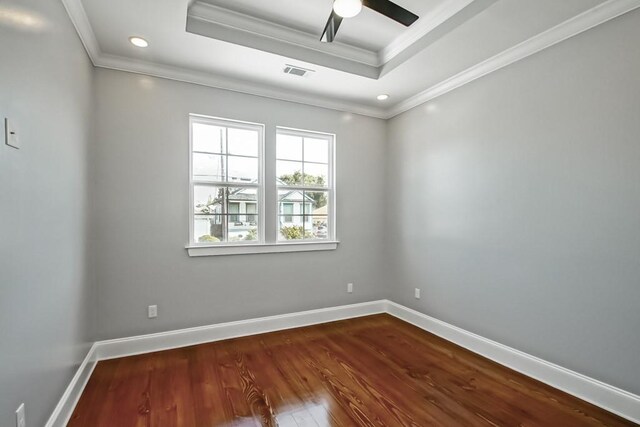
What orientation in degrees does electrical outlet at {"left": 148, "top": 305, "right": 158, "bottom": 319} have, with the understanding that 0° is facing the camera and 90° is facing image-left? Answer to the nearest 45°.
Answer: approximately 0°

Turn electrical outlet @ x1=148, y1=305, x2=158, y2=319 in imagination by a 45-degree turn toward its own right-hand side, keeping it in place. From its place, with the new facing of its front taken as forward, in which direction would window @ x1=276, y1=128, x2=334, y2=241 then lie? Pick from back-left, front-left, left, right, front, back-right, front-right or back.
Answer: back-left

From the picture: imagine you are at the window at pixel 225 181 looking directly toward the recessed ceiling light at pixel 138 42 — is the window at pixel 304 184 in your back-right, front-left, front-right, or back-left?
back-left
